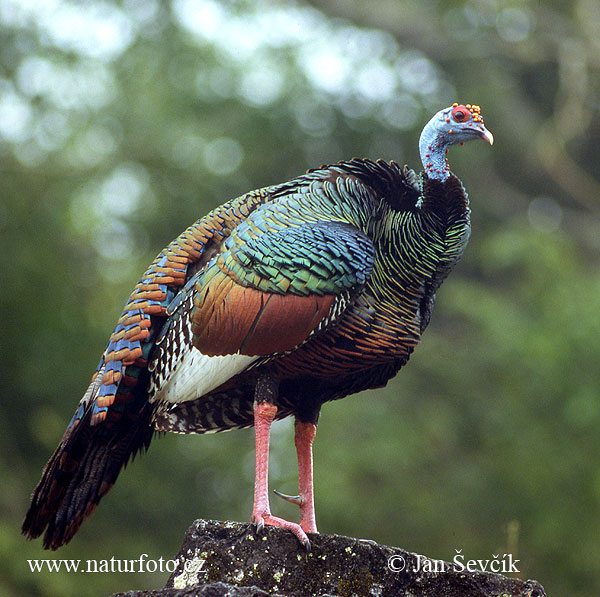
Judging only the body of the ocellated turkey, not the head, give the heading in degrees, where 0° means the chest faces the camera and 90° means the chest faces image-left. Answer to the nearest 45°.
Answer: approximately 270°
